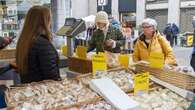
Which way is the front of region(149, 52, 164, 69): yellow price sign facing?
toward the camera

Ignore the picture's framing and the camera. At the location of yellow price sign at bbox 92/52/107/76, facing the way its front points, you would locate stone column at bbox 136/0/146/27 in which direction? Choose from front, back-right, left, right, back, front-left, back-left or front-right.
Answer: back

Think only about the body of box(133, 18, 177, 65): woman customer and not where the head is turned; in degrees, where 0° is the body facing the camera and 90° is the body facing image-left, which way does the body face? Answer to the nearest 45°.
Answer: approximately 45°

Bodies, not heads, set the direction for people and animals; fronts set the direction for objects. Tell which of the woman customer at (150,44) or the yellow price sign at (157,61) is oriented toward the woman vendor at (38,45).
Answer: the woman customer at (150,44)

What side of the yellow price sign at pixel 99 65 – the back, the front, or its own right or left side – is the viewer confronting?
front

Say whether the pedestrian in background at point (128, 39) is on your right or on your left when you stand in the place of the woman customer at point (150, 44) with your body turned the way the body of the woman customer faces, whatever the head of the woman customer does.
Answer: on your right

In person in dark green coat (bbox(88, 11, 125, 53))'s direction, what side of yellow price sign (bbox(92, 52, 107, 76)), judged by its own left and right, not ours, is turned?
back

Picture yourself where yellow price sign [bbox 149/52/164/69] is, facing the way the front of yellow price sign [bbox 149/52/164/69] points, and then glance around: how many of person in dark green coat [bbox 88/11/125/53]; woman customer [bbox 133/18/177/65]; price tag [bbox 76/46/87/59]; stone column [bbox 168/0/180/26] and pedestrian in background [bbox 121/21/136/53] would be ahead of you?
0

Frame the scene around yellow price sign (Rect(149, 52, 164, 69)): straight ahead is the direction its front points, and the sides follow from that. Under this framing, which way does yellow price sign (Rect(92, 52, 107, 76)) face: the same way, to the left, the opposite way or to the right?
the same way

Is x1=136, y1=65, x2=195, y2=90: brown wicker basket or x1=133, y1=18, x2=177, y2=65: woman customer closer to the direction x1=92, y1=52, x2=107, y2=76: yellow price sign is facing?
the brown wicker basket

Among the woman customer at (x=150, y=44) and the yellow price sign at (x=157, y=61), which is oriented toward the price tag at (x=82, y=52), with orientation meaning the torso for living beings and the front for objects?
the woman customer

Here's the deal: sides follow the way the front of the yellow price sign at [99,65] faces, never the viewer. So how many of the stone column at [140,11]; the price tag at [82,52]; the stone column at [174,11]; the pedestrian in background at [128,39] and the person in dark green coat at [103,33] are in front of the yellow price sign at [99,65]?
0

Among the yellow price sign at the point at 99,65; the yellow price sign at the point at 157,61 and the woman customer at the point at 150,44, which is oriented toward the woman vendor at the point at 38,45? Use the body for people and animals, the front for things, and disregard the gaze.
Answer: the woman customer at the point at 150,44

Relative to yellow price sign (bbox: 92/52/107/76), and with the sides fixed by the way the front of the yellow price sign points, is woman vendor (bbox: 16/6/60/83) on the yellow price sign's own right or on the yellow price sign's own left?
on the yellow price sign's own right

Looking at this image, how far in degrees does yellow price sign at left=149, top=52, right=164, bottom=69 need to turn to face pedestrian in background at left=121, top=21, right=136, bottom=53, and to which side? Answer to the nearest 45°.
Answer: approximately 180°

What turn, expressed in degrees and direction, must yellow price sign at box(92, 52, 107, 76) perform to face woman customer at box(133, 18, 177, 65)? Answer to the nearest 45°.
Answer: approximately 135° to its left

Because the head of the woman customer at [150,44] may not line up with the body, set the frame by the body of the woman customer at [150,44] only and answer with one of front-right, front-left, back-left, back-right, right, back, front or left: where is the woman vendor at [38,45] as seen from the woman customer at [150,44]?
front

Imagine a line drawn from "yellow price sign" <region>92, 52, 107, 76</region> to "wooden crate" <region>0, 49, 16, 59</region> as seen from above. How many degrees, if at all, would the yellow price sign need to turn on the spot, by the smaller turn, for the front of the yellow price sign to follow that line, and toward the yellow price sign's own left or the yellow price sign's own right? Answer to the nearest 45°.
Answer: approximately 135° to the yellow price sign's own right

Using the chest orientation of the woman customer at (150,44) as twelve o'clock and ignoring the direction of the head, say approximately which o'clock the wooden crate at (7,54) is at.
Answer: The wooden crate is roughly at 2 o'clock from the woman customer.

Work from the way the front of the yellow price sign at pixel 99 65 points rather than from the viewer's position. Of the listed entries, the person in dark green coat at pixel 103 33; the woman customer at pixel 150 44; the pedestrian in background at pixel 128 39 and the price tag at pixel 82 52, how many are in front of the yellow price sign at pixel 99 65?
0
